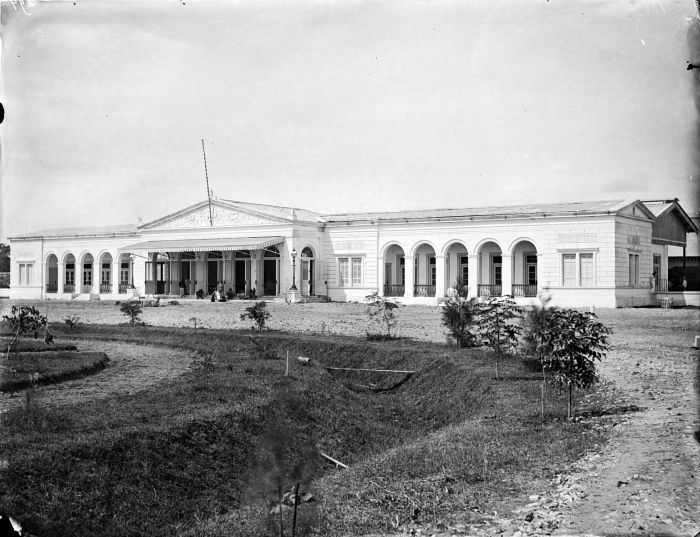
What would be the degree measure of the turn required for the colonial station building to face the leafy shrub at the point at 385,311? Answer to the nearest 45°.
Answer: approximately 45° to its left

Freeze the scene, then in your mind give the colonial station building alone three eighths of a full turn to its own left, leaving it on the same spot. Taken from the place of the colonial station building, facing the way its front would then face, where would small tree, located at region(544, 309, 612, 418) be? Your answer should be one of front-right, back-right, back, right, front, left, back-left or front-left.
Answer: right

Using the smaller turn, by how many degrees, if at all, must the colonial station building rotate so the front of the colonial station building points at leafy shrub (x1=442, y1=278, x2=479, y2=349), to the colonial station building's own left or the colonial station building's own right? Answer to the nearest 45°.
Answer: approximately 45° to the colonial station building's own left

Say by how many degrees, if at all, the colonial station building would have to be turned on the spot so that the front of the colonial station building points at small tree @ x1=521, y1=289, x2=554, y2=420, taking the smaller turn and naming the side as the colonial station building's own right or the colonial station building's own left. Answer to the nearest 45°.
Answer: approximately 45° to the colonial station building's own left

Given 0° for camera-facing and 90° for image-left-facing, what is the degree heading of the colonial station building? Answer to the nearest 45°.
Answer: approximately 45°

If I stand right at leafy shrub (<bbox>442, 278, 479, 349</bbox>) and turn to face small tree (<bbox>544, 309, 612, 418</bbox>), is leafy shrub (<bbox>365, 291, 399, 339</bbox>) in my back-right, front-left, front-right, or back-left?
back-right
